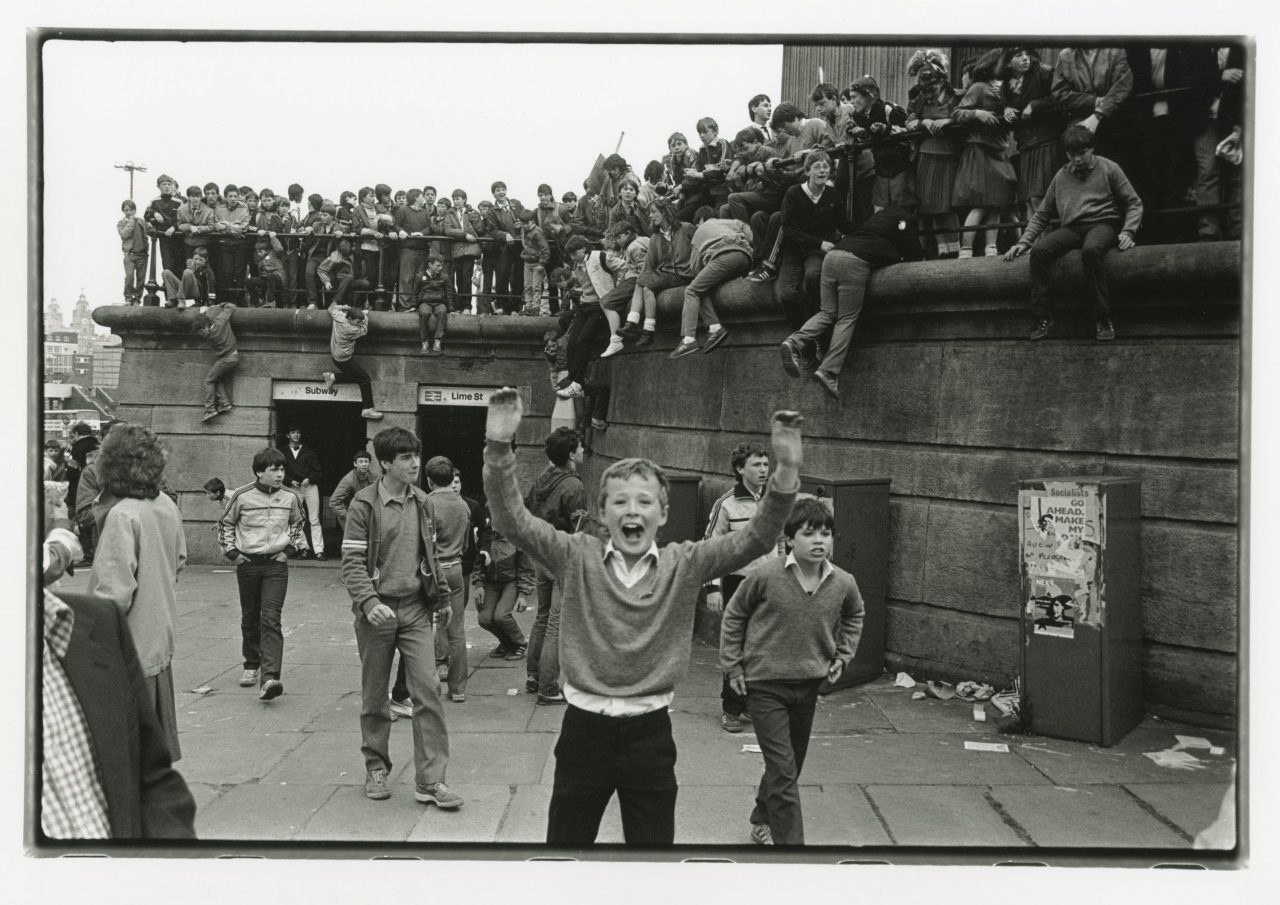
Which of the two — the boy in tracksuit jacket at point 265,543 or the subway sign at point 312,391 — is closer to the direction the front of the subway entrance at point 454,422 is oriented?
the boy in tracksuit jacket

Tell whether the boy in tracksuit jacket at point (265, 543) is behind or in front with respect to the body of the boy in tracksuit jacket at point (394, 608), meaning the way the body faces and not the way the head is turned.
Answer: behind

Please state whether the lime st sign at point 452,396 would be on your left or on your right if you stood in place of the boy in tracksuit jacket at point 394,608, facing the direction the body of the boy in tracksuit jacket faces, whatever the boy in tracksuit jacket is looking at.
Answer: on your left

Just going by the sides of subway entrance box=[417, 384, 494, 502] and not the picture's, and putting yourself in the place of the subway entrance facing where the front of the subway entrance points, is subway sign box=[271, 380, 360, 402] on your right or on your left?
on your right

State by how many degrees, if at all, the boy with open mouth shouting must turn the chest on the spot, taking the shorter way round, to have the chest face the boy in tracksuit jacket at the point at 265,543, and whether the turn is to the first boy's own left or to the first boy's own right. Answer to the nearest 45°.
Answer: approximately 135° to the first boy's own right

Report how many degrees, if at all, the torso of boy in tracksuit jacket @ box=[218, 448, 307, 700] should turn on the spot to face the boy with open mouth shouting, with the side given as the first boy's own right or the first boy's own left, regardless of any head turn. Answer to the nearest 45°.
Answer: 0° — they already face them

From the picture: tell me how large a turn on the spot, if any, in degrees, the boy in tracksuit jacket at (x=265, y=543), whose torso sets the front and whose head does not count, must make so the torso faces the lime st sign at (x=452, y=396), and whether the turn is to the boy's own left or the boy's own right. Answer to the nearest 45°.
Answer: approximately 180°

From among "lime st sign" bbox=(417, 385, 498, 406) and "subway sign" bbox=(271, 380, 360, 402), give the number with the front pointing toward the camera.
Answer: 2

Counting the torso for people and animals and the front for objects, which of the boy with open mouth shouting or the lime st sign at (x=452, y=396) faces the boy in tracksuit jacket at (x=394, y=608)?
the lime st sign

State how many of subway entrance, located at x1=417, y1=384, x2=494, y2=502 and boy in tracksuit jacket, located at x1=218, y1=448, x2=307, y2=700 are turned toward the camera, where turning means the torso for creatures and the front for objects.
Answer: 2
